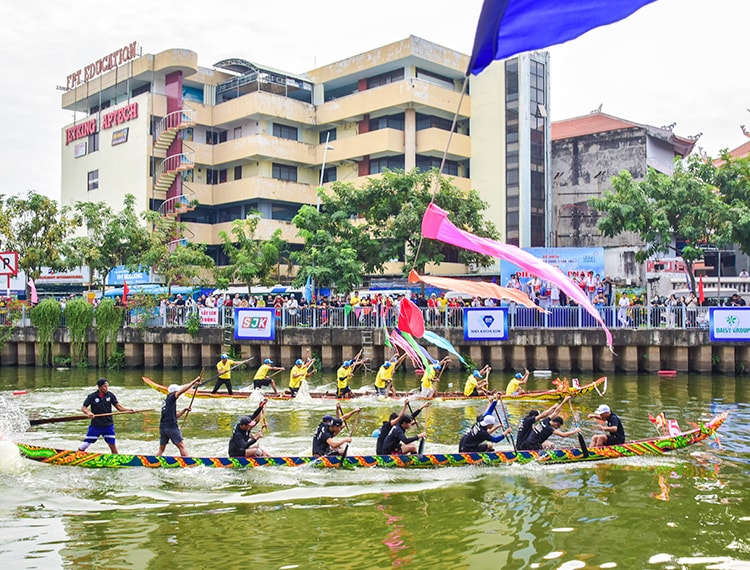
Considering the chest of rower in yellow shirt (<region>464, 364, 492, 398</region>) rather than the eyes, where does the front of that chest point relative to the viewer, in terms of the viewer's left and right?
facing to the right of the viewer

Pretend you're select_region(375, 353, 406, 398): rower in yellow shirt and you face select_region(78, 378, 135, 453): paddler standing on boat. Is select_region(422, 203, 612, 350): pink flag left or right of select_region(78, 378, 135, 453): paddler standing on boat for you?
left

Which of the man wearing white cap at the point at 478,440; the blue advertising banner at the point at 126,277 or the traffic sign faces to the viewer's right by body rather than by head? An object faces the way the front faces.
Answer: the man wearing white cap

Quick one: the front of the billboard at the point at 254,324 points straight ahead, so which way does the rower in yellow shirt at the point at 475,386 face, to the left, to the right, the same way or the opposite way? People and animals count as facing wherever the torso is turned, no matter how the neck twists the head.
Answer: to the left

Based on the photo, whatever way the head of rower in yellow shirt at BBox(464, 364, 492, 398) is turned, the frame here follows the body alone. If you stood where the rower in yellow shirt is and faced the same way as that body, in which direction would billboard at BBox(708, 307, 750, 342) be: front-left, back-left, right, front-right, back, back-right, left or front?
front-left

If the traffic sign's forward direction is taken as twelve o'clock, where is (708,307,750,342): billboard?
The billboard is roughly at 10 o'clock from the traffic sign.

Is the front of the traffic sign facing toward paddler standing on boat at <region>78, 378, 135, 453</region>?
yes

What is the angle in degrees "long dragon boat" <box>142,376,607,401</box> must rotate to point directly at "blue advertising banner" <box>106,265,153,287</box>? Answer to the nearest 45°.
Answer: approximately 135° to its left

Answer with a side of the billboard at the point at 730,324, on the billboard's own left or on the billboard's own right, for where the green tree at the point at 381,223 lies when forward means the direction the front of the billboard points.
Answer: on the billboard's own right

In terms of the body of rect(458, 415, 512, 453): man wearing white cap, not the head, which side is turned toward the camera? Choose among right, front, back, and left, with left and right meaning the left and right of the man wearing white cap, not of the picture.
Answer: right

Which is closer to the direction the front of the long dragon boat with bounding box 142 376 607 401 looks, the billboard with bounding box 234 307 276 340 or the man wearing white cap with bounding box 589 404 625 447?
the man wearing white cap

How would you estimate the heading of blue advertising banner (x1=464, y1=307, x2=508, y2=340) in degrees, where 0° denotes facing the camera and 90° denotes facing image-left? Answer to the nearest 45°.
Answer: approximately 0°

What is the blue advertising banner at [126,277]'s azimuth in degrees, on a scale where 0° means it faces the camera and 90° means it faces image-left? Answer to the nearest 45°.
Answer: approximately 0°

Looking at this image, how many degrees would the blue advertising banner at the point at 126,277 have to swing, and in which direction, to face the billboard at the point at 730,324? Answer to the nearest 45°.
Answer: approximately 45° to its left

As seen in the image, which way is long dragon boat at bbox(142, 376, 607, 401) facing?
to the viewer's right
